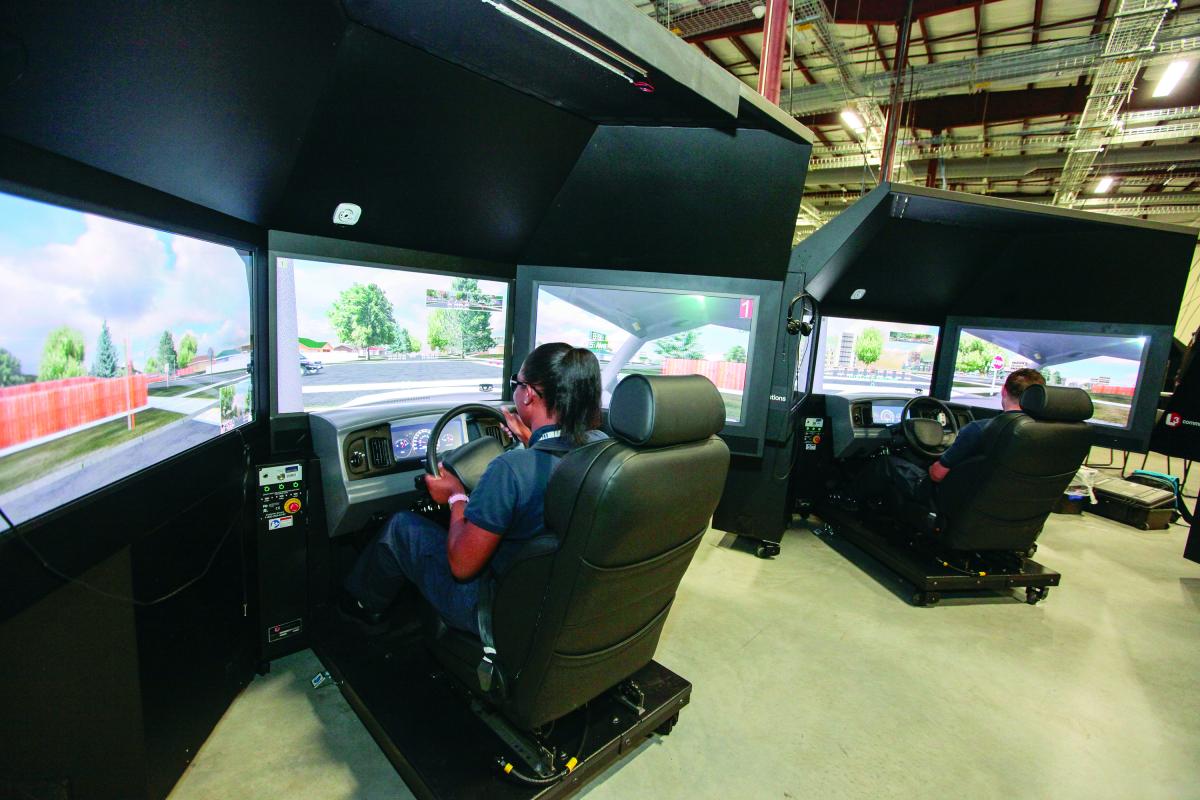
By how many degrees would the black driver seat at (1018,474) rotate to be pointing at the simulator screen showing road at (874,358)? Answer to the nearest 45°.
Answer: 0° — it already faces it

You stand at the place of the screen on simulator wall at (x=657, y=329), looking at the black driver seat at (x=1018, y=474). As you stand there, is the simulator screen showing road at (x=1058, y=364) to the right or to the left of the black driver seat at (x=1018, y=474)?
left

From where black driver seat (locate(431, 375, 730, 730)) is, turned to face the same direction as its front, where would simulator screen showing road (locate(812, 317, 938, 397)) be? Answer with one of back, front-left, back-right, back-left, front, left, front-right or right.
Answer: right

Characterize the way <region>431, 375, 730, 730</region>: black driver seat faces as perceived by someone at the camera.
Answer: facing away from the viewer and to the left of the viewer

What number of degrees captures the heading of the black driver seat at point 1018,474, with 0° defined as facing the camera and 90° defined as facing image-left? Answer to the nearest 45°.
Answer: approximately 135°

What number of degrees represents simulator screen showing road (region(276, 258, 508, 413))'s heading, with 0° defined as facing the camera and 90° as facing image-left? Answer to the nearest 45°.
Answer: approximately 315°

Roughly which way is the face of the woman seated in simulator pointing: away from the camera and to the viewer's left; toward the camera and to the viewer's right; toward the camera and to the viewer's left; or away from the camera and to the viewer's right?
away from the camera and to the viewer's left

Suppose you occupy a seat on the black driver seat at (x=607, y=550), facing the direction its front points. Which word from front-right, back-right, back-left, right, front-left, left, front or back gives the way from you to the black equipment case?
right

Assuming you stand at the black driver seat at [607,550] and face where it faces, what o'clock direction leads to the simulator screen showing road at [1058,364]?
The simulator screen showing road is roughly at 3 o'clock from the black driver seat.

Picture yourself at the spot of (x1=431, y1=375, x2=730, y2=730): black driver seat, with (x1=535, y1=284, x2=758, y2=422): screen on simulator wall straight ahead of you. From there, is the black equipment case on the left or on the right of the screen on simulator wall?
right

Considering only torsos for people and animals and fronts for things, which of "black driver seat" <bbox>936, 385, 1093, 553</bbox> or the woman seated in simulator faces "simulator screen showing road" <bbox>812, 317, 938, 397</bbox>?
the black driver seat

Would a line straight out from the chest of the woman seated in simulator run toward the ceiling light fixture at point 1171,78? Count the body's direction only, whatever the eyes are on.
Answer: no

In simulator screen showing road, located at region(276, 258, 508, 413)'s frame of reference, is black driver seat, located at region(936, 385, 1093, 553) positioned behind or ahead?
ahead

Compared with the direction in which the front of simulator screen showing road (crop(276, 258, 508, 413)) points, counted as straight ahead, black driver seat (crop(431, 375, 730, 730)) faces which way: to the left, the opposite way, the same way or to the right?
the opposite way

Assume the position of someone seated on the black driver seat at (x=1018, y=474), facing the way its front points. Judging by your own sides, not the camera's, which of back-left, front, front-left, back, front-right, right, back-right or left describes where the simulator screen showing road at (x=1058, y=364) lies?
front-right

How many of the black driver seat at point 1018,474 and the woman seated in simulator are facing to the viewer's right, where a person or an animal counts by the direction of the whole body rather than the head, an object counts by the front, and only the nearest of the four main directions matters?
0

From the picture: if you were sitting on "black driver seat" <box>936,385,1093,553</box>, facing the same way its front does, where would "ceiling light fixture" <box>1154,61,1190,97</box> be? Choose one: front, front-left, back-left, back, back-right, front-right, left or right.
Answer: front-right

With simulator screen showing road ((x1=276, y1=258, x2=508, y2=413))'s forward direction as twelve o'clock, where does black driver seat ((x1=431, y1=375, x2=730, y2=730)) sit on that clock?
The black driver seat is roughly at 1 o'clock from the simulator screen showing road.

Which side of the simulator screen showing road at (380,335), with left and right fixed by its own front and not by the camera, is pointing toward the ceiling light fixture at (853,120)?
left

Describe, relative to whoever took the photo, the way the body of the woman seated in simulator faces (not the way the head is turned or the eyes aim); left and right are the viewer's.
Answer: facing away from the viewer and to the left of the viewer
